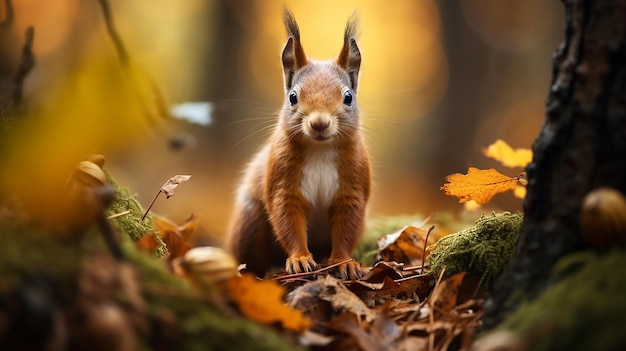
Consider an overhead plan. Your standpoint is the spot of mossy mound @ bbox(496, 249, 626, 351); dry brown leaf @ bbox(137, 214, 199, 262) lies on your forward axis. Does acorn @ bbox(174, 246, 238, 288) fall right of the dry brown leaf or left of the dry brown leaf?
left

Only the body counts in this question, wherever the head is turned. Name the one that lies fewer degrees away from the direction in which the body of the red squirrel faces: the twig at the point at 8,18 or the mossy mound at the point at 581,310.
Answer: the mossy mound

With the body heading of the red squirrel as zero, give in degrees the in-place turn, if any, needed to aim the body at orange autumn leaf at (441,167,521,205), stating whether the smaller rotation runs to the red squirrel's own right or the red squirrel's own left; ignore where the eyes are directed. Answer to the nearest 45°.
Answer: approximately 45° to the red squirrel's own left

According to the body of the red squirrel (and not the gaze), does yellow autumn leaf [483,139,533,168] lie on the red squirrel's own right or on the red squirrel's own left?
on the red squirrel's own left

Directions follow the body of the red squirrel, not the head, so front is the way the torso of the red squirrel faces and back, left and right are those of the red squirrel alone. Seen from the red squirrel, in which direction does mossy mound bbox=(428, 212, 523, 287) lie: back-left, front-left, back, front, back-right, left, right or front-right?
front-left

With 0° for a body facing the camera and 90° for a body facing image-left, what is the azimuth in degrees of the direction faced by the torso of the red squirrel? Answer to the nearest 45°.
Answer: approximately 0°

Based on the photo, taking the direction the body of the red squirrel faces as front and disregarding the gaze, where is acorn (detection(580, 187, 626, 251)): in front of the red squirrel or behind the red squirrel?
in front

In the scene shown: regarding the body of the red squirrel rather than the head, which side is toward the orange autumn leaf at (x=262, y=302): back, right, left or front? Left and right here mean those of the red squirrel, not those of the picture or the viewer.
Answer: front
